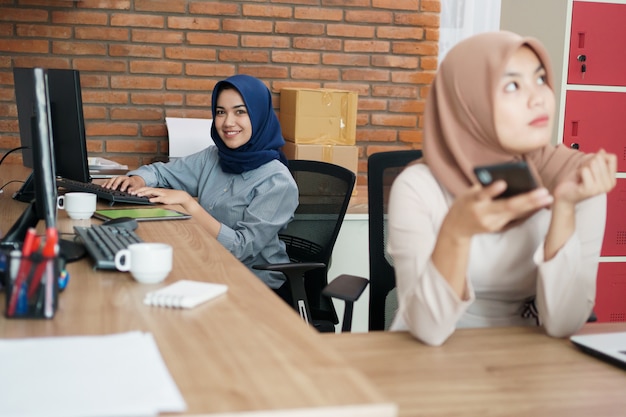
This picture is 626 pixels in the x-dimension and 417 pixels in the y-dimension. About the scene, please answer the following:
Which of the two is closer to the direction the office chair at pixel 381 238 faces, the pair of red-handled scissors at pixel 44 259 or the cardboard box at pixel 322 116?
the pair of red-handled scissors

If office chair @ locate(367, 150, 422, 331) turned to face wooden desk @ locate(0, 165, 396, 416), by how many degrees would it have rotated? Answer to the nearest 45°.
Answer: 0° — it already faces it

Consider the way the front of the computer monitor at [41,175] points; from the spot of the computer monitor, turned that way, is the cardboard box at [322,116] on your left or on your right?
on your left

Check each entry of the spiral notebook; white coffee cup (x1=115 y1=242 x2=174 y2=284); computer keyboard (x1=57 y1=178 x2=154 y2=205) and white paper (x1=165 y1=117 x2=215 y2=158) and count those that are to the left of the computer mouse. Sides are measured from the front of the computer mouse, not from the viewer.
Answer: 2

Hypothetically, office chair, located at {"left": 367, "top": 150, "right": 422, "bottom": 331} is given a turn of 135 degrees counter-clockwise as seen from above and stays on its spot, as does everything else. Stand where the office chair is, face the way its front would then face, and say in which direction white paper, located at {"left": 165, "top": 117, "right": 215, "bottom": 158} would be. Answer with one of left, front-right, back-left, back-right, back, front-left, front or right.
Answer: left

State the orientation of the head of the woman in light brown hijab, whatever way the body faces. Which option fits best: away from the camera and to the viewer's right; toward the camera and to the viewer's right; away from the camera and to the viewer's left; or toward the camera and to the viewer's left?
toward the camera and to the viewer's right

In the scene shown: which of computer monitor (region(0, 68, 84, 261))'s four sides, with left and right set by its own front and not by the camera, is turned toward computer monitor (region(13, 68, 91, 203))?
left

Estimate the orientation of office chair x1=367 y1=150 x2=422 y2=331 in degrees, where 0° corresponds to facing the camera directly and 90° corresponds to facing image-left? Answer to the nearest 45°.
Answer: approximately 0°

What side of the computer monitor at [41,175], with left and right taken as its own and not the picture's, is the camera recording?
right

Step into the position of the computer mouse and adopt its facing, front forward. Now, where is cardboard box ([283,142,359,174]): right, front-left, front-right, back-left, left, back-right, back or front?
back-right

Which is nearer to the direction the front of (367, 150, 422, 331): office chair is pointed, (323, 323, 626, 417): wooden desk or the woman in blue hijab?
the wooden desk
